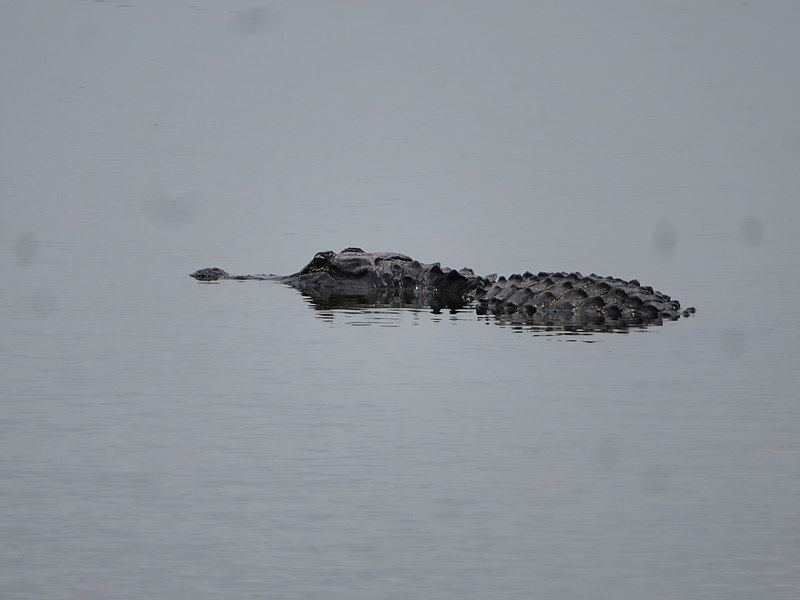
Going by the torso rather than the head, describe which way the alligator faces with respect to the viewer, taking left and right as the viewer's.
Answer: facing to the left of the viewer
